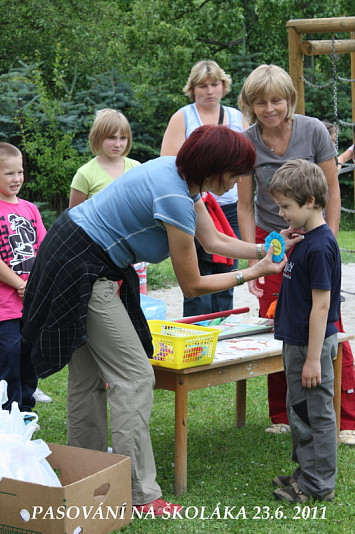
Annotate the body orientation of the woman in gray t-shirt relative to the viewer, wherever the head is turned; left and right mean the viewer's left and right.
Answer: facing the viewer

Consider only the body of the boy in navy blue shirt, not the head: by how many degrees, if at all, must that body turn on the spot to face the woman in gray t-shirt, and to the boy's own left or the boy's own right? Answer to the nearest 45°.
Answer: approximately 90° to the boy's own right

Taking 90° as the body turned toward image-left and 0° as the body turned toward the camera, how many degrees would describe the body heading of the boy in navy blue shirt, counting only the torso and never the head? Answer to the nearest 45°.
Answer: approximately 90°

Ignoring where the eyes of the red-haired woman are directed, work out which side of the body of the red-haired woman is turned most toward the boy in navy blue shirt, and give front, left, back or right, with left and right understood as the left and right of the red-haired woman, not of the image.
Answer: front

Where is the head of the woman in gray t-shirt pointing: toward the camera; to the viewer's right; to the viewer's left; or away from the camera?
toward the camera

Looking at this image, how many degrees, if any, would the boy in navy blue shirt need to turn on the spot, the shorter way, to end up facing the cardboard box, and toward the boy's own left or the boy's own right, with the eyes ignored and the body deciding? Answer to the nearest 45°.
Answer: approximately 45° to the boy's own left

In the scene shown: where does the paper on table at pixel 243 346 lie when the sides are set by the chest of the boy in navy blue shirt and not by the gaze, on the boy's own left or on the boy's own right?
on the boy's own right

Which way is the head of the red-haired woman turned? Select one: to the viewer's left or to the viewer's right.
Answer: to the viewer's right

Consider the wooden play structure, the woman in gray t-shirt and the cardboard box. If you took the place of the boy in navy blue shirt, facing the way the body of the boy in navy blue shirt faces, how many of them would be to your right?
2

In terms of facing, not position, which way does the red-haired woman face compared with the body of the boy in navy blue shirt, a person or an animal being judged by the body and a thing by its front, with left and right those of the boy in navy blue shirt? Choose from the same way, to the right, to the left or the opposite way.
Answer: the opposite way

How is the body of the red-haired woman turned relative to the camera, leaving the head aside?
to the viewer's right

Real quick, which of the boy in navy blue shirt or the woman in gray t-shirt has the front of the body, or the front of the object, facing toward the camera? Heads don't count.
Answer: the woman in gray t-shirt

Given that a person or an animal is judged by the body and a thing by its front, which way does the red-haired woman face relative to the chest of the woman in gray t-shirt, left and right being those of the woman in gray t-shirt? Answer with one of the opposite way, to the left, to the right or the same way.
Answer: to the left

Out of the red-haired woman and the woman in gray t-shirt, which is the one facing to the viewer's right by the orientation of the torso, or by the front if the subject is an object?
the red-haired woman
